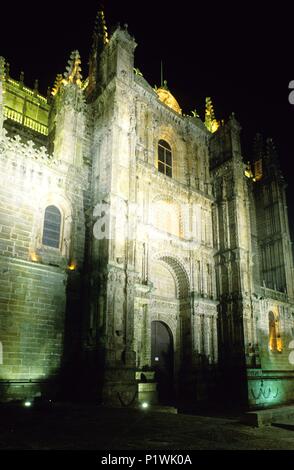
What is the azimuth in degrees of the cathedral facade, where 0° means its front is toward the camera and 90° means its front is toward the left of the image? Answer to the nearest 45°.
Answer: approximately 315°
